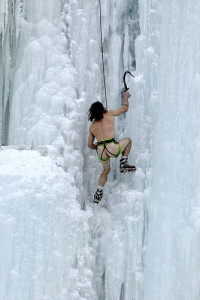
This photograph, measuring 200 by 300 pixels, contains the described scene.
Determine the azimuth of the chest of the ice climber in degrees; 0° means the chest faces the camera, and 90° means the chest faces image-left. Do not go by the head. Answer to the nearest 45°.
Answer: approximately 180°
